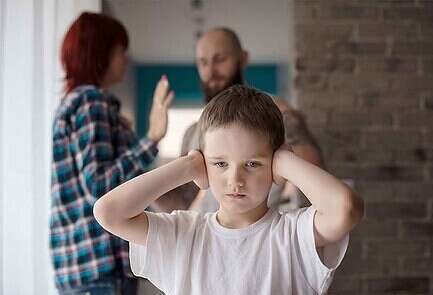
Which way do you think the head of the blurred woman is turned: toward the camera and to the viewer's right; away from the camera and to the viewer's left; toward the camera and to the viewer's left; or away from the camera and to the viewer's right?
away from the camera and to the viewer's right

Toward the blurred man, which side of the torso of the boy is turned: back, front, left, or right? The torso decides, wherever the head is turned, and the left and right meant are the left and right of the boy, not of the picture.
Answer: back

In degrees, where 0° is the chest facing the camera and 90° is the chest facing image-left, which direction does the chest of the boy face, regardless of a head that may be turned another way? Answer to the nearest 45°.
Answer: approximately 0°

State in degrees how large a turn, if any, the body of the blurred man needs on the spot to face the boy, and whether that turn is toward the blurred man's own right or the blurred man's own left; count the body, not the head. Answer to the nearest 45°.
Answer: approximately 45° to the blurred man's own left

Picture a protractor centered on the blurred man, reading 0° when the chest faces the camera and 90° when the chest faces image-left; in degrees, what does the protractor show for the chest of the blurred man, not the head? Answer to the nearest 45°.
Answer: approximately 45°
